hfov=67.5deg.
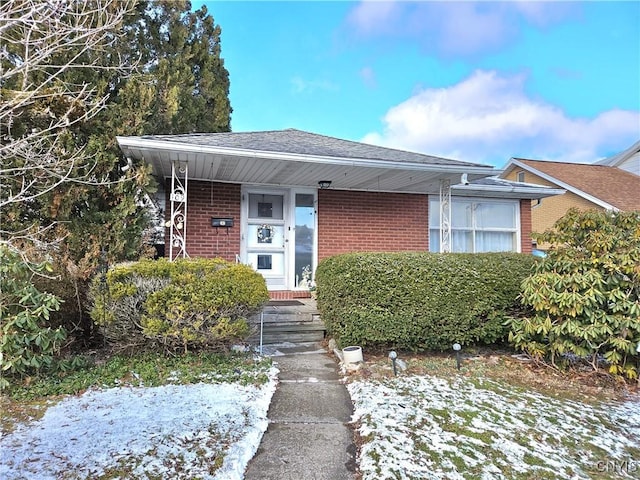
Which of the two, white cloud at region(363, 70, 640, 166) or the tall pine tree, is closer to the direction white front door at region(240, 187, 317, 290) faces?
the tall pine tree

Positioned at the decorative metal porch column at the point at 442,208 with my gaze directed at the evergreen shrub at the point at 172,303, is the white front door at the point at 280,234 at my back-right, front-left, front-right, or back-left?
front-right

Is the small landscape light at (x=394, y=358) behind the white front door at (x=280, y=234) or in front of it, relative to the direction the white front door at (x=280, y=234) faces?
in front

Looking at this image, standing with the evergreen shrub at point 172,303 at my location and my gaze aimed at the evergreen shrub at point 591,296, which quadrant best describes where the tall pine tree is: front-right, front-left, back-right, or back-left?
back-left

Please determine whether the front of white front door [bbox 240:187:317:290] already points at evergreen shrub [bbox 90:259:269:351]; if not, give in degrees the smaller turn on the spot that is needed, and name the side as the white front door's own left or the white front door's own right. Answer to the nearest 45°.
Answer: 0° — it already faces it

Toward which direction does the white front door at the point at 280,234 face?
toward the camera

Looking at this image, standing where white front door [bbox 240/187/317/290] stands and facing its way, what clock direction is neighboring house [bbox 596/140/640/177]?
The neighboring house is roughly at 8 o'clock from the white front door.

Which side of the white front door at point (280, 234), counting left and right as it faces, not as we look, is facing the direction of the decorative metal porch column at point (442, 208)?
left

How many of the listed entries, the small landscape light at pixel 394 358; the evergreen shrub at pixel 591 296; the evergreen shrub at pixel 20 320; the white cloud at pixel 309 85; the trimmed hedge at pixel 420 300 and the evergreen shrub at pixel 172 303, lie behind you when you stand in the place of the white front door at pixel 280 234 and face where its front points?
1

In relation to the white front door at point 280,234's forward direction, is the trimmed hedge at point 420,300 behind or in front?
in front

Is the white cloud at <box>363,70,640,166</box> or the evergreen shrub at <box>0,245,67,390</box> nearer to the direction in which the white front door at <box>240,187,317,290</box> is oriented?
the evergreen shrub

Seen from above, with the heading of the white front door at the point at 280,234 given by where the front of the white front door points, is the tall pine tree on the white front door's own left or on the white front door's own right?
on the white front door's own right

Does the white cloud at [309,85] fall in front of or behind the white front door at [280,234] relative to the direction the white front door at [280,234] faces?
behind
